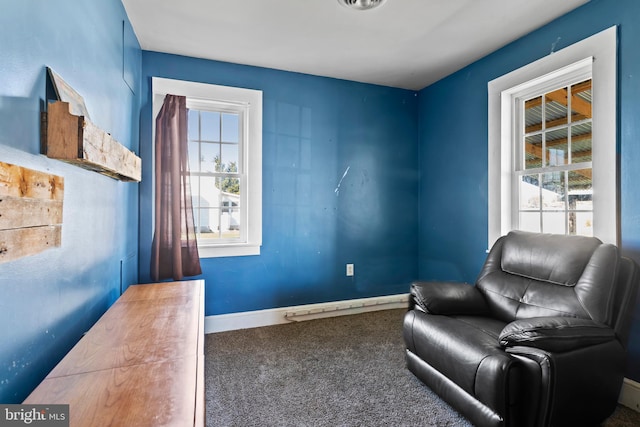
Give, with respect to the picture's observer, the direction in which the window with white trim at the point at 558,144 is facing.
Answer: facing the viewer and to the left of the viewer

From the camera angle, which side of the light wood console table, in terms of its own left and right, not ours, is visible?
right

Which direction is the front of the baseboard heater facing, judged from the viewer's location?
facing the viewer and to the right of the viewer

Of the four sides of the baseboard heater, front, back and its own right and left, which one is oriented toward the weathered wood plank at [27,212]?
right

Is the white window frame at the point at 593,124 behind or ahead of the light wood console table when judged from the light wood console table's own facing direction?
ahead

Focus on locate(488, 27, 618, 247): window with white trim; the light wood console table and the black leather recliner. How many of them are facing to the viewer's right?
1

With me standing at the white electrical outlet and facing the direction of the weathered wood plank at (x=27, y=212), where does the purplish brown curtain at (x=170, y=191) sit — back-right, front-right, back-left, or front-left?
front-right

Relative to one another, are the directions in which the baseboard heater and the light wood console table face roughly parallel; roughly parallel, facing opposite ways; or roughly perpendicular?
roughly perpendicular

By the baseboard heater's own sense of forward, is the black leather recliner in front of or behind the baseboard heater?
in front

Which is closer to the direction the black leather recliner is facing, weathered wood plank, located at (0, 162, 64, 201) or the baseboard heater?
the weathered wood plank

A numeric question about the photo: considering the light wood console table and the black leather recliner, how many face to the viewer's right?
1
